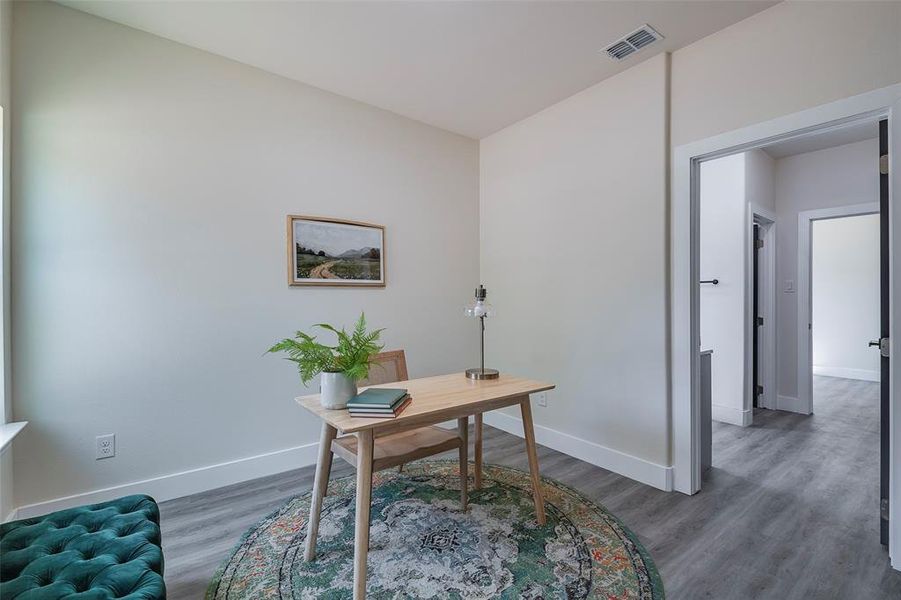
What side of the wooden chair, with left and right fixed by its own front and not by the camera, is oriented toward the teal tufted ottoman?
right

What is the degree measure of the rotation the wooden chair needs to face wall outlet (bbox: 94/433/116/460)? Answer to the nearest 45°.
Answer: approximately 135° to its right

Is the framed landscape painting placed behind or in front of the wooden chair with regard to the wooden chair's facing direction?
behind

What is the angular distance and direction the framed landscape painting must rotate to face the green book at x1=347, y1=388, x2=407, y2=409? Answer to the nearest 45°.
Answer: approximately 45° to its right

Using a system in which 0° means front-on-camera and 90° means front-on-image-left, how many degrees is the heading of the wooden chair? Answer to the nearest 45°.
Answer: approximately 315°
